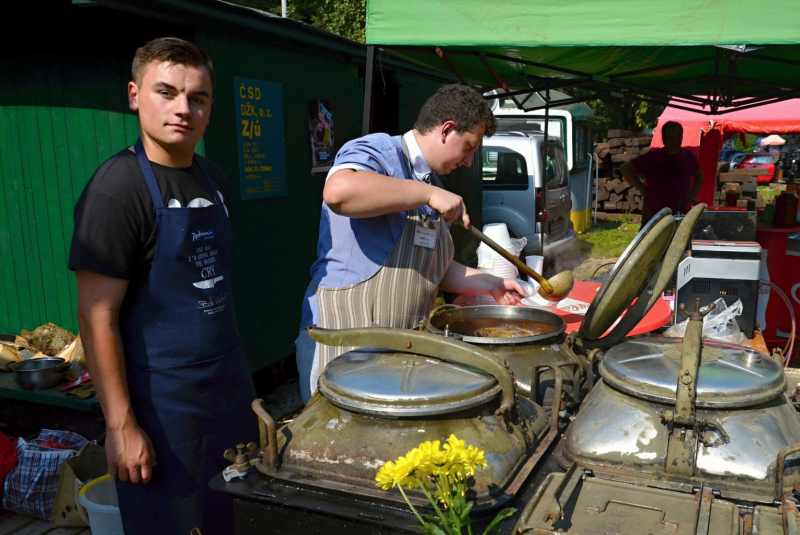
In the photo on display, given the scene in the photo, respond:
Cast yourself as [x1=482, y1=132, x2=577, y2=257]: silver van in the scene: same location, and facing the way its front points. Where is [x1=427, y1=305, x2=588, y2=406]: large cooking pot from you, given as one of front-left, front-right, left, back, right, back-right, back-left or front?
back-left

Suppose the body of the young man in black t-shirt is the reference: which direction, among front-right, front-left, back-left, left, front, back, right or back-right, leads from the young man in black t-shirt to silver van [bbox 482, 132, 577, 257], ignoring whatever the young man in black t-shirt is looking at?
left

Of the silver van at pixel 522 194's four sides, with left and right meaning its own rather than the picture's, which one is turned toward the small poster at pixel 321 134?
left

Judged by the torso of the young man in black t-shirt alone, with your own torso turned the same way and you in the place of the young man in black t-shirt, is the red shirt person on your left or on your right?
on your left

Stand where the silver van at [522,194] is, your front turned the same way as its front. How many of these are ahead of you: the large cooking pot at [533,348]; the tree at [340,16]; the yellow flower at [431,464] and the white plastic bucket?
1

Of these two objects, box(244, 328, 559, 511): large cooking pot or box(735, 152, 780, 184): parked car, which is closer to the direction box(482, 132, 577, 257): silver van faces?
the parked car

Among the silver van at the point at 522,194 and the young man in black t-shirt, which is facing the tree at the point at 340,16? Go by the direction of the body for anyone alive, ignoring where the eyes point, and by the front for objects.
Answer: the silver van

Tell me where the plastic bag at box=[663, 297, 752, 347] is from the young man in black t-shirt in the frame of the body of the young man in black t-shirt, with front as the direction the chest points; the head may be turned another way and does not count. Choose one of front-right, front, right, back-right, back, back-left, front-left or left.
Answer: front-left

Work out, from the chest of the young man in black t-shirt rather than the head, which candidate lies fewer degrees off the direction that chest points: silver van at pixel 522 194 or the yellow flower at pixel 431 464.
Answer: the yellow flower

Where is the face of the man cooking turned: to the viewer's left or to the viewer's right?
to the viewer's right

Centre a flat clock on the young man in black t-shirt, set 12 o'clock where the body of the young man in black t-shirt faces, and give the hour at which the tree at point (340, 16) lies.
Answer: The tree is roughly at 8 o'clock from the young man in black t-shirt.

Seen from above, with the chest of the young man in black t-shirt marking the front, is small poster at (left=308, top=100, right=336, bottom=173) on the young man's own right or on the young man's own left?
on the young man's own left

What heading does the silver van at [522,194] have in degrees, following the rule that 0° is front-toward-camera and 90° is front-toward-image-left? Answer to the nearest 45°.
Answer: approximately 135°

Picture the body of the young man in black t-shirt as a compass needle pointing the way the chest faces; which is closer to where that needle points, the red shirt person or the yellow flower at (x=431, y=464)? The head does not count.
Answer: the yellow flower
